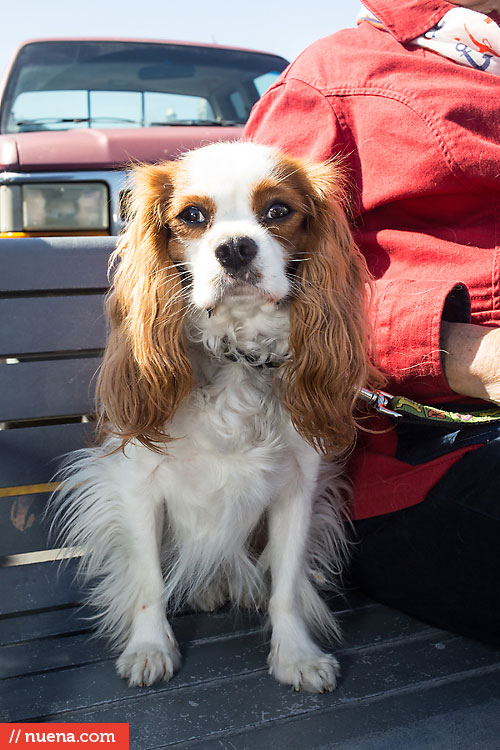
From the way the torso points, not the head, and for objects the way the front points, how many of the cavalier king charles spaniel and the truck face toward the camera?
2

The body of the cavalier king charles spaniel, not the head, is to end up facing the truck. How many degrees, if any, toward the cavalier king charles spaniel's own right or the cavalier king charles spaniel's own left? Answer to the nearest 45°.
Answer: approximately 180°

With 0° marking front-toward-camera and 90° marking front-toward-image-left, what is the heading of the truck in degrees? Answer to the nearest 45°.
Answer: approximately 0°

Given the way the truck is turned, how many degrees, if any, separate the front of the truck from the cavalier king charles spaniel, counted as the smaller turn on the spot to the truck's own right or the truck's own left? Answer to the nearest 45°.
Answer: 0° — it already faces it

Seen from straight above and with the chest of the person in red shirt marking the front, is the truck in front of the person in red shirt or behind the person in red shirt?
behind
